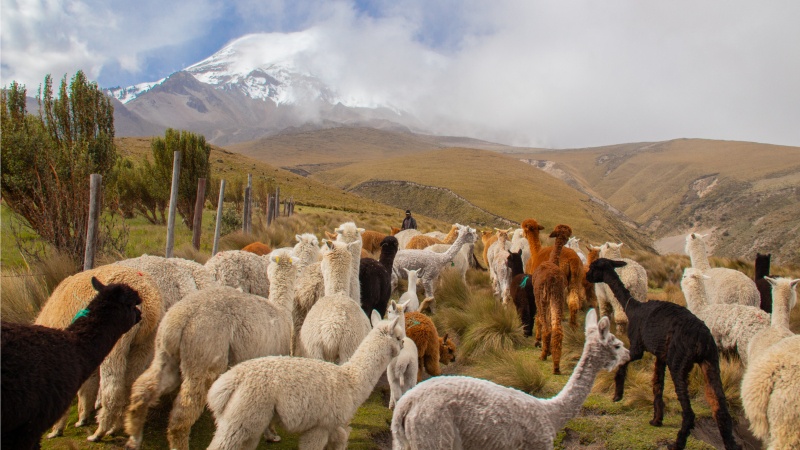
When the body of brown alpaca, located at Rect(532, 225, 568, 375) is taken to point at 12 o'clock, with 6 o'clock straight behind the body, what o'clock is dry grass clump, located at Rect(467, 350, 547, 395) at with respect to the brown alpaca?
The dry grass clump is roughly at 7 o'clock from the brown alpaca.

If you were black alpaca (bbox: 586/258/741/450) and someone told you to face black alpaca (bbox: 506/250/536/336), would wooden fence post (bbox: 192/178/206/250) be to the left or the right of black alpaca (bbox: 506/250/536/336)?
left

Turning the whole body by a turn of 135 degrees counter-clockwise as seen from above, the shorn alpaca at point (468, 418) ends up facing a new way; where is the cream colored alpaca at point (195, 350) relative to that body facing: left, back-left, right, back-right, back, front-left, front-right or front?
front-left

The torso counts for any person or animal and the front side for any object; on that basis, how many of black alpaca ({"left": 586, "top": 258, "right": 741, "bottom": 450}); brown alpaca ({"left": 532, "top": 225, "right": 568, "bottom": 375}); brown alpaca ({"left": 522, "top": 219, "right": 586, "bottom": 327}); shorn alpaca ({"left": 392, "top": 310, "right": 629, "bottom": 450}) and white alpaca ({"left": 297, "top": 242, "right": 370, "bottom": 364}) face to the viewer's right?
1

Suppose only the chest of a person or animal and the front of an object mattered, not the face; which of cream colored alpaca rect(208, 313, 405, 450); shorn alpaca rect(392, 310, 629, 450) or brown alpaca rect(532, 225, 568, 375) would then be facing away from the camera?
the brown alpaca

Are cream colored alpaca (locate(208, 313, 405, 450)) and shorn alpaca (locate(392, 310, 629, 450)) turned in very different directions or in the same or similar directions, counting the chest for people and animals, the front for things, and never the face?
same or similar directions

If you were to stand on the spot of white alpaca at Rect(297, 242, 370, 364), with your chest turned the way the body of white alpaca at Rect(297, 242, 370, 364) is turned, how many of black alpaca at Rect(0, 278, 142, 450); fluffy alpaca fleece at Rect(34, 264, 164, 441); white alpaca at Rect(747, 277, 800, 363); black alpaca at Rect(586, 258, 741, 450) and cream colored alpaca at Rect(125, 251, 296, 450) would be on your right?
2

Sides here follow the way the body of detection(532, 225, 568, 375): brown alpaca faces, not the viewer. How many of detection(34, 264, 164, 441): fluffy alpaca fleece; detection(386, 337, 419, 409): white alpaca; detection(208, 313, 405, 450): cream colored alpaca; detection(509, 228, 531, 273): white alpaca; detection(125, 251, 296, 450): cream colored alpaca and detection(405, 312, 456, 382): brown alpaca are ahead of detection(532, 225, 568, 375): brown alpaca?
1

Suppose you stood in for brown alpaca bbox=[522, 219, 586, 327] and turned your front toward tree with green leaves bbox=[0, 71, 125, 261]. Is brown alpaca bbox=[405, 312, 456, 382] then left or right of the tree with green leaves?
left

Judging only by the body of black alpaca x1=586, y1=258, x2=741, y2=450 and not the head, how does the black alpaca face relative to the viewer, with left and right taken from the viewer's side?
facing away from the viewer and to the left of the viewer

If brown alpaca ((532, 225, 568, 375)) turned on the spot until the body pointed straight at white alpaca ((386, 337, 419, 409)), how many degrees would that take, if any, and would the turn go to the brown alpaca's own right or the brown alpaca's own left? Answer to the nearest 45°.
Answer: approximately 135° to the brown alpaca's own left

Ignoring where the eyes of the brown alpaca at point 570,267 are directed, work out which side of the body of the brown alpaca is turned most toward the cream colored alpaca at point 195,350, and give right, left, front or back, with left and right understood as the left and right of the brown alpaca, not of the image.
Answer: left

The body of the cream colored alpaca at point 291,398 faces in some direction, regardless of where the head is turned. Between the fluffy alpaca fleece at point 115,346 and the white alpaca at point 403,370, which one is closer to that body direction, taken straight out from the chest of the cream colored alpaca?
the white alpaca

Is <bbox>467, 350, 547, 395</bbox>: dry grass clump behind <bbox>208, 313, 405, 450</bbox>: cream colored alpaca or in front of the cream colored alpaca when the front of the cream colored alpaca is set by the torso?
in front

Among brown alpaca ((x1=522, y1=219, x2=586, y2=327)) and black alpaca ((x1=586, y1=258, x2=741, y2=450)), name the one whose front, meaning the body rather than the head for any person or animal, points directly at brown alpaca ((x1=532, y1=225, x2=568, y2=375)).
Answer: the black alpaca

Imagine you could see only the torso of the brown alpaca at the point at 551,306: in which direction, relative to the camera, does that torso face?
away from the camera

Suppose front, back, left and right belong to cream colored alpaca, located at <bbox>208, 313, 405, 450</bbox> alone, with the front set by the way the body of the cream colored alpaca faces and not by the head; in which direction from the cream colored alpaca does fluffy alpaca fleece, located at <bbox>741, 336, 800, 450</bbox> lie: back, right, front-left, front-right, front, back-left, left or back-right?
front

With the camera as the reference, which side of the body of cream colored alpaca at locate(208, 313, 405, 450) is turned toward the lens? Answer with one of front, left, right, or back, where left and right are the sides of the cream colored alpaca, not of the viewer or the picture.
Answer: right

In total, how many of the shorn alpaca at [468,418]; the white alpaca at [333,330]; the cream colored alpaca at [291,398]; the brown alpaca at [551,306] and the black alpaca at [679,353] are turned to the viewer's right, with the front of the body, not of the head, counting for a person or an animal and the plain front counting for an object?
2

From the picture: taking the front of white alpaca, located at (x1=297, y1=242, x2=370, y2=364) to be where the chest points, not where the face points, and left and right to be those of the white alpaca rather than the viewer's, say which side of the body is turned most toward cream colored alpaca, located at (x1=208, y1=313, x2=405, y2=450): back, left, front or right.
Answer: back

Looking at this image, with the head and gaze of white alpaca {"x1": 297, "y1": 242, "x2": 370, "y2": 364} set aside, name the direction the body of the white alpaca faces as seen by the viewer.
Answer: away from the camera

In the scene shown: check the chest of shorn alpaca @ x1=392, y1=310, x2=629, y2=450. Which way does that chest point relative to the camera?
to the viewer's right
